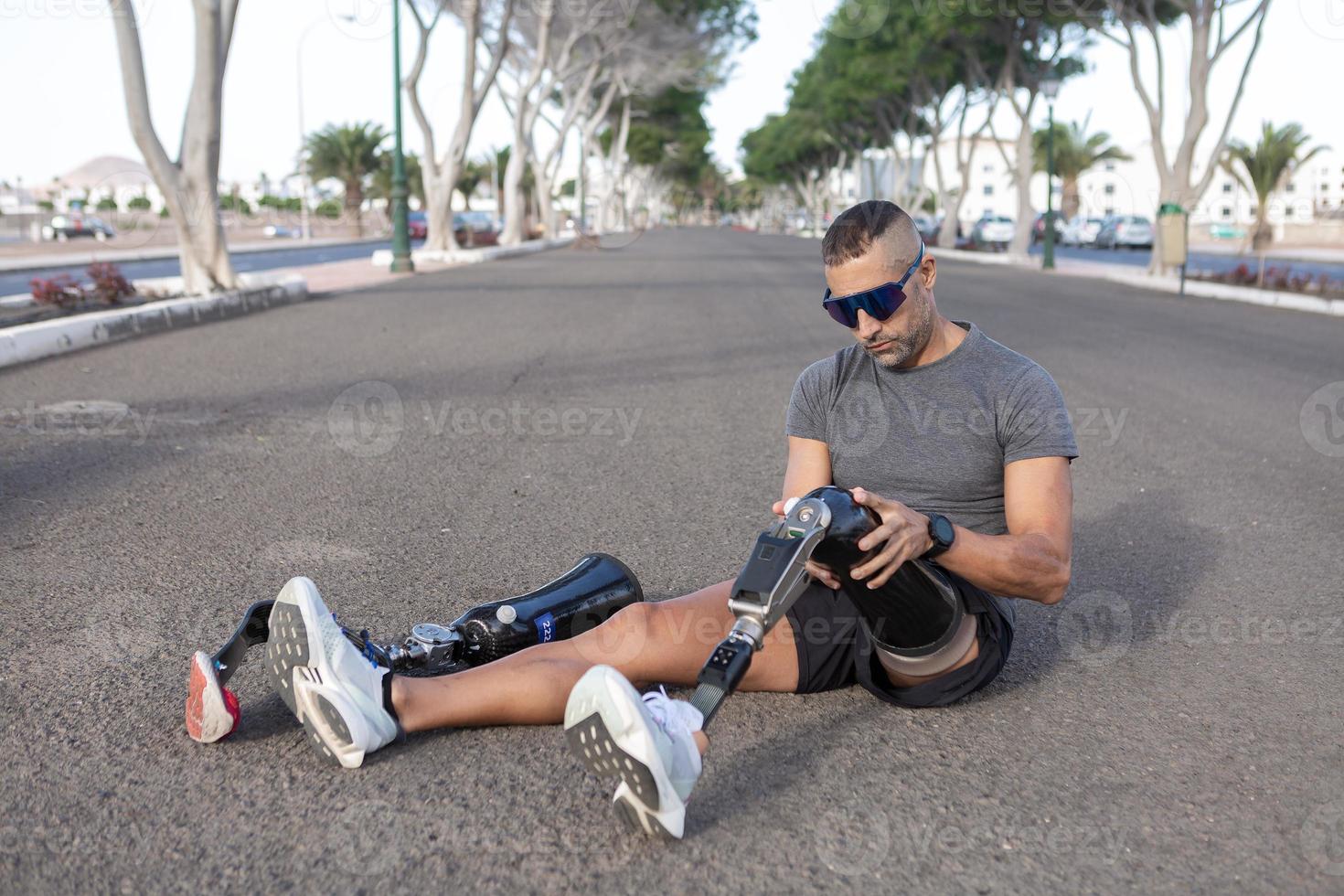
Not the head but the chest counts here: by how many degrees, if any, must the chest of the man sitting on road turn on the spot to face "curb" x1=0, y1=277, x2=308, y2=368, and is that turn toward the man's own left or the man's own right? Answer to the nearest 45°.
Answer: approximately 90° to the man's own right

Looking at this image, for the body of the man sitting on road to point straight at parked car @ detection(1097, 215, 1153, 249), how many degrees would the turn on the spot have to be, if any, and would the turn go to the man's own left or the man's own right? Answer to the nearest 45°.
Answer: approximately 135° to the man's own right

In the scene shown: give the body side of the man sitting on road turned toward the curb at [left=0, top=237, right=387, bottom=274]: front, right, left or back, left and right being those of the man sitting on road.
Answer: right

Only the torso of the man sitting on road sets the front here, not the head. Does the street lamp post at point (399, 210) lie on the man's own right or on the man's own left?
on the man's own right

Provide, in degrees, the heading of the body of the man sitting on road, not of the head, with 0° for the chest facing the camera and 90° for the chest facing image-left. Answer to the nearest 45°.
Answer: approximately 45°

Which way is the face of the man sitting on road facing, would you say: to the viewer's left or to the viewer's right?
to the viewer's left

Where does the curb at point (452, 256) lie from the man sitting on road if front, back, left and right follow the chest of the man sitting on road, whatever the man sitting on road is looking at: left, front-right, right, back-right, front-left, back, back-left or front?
back-right
